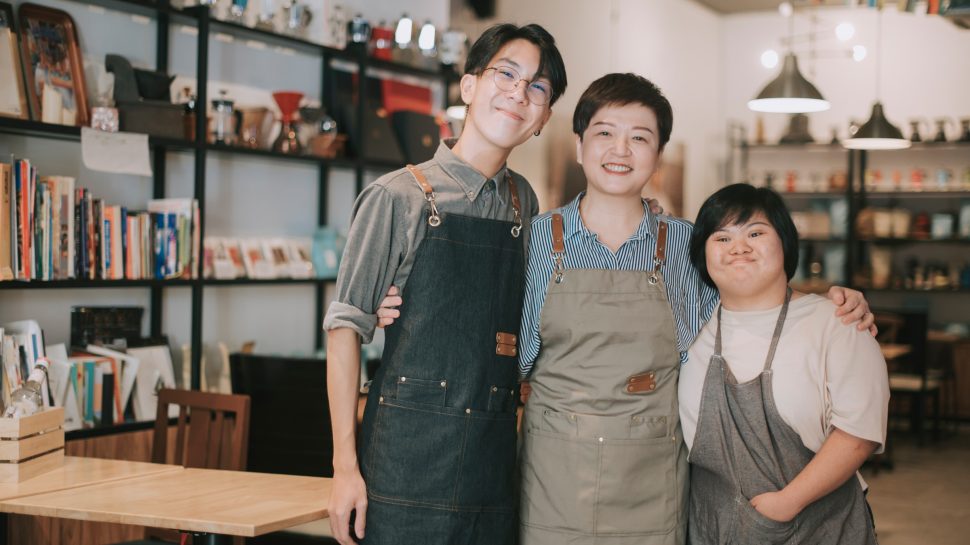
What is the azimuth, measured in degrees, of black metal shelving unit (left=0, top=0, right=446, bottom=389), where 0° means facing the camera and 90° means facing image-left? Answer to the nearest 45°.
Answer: approximately 315°

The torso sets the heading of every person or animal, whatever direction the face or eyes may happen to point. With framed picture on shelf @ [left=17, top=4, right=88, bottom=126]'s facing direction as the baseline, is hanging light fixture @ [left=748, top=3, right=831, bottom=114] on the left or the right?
on its left

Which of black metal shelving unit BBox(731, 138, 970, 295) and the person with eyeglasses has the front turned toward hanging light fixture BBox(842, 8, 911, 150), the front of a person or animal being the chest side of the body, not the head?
the black metal shelving unit

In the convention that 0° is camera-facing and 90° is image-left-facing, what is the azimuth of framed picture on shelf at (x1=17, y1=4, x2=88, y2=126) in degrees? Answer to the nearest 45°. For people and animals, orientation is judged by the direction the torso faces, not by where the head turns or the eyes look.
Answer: approximately 315°

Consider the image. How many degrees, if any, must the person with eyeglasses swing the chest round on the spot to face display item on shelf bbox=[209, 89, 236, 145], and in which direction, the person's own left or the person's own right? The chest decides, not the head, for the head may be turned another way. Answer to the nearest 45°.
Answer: approximately 180°

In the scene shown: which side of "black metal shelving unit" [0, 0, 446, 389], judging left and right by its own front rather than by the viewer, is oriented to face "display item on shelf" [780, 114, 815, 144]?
left

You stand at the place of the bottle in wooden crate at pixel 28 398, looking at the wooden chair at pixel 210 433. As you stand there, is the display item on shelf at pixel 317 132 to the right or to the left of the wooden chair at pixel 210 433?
left
